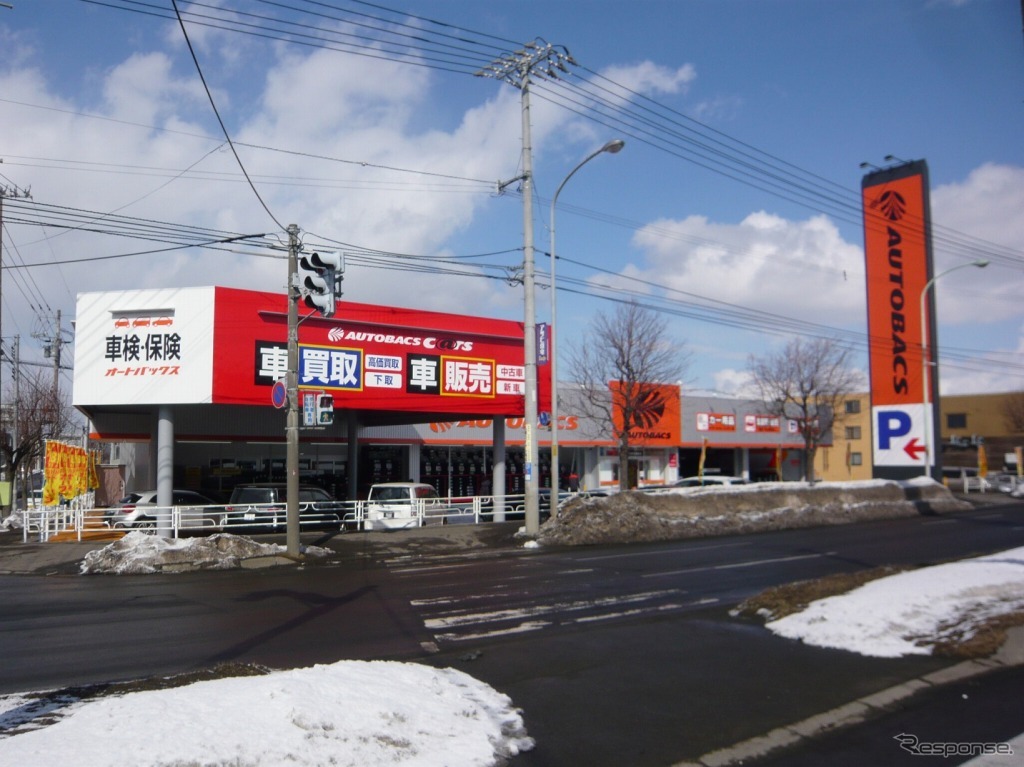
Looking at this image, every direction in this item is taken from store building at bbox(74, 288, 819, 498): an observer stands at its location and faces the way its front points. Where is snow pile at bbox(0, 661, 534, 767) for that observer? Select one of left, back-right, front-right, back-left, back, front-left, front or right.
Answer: front-right

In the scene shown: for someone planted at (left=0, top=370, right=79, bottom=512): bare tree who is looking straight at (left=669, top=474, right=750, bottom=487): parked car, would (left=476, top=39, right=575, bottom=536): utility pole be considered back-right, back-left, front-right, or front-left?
front-right

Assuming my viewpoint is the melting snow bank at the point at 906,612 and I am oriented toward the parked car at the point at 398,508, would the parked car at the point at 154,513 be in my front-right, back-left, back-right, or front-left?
front-left

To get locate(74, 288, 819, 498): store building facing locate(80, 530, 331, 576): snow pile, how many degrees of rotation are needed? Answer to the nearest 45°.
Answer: approximately 45° to its right

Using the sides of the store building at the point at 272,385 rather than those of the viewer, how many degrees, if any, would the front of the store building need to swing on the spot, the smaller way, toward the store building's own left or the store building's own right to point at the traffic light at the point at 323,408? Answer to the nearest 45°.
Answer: approximately 45° to the store building's own right

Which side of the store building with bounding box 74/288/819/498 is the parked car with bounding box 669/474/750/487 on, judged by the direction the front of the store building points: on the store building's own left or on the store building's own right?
on the store building's own left

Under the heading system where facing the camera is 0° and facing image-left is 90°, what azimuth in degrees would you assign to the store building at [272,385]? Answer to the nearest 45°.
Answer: approximately 315°

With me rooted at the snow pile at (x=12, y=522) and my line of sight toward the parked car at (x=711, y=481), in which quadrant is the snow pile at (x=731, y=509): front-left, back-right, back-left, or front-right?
front-right
